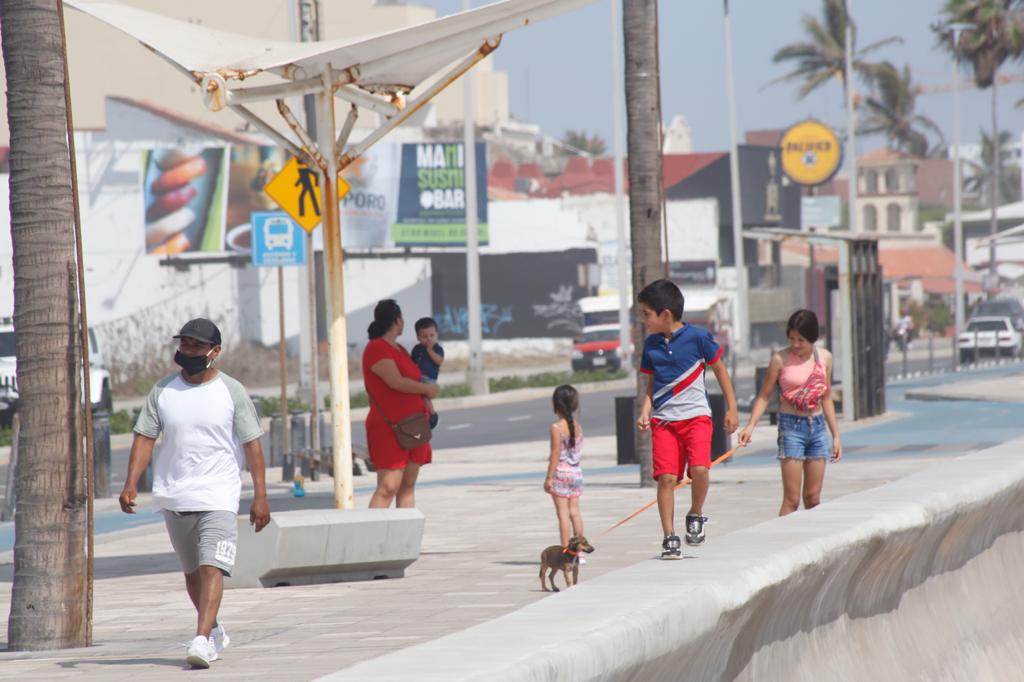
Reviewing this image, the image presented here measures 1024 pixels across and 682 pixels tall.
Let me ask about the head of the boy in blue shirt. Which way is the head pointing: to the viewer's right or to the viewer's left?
to the viewer's left

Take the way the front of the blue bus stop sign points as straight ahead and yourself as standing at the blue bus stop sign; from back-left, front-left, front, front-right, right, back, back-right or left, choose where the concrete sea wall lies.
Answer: front

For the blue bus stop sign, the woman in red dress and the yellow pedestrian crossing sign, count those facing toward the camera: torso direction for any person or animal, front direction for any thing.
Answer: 2

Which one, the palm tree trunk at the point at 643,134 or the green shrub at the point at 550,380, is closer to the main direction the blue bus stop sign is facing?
the palm tree trunk

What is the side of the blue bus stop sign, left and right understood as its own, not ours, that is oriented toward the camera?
front

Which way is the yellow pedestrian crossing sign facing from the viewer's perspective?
toward the camera

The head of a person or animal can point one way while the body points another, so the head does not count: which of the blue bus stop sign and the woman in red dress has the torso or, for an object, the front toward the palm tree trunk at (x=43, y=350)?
the blue bus stop sign

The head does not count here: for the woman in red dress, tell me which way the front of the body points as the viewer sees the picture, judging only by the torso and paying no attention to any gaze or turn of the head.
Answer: to the viewer's right

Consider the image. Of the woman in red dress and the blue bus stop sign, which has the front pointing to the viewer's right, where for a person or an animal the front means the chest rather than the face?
the woman in red dress

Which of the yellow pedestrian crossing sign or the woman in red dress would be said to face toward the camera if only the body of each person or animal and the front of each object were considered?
the yellow pedestrian crossing sign

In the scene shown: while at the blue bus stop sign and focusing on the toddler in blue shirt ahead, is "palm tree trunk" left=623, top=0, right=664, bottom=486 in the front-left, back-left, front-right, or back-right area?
front-left

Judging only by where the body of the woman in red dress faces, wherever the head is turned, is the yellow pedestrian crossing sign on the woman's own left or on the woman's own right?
on the woman's own left
